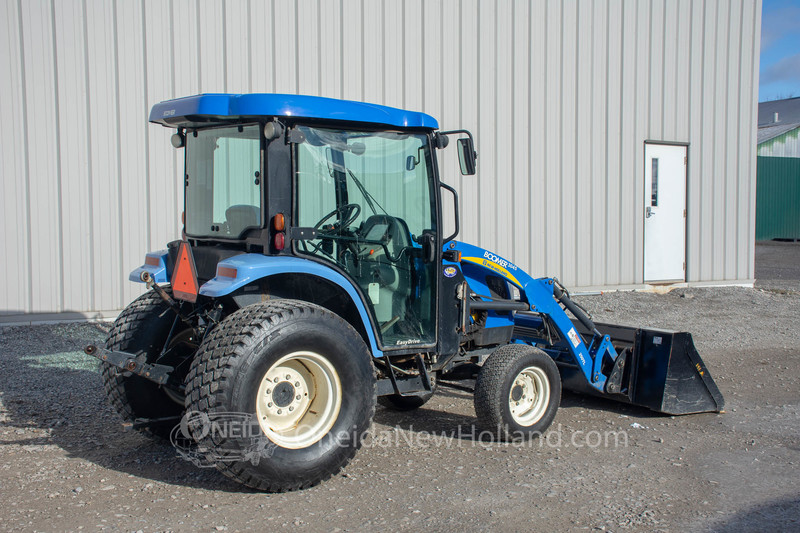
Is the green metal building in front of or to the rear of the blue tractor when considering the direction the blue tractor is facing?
in front

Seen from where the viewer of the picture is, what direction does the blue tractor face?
facing away from the viewer and to the right of the viewer
